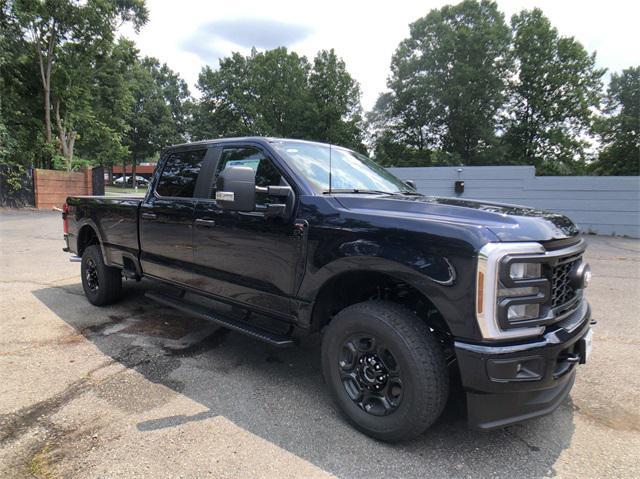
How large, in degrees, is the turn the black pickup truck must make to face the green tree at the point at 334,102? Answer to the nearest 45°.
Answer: approximately 135° to its left

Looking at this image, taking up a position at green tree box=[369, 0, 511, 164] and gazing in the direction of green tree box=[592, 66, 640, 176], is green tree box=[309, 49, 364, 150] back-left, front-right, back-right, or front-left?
back-left

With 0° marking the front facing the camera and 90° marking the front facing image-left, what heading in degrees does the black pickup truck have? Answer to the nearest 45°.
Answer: approximately 315°

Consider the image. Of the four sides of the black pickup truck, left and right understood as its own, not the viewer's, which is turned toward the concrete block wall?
left

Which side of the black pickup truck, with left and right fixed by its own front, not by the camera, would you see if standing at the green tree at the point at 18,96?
back

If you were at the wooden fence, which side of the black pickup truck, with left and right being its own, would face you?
back

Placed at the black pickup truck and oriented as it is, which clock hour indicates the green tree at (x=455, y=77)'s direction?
The green tree is roughly at 8 o'clock from the black pickup truck.

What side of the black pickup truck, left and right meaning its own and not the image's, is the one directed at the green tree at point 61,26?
back

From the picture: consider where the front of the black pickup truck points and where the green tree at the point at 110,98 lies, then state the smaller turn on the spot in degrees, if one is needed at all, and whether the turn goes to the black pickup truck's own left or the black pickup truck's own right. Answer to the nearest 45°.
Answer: approximately 180°

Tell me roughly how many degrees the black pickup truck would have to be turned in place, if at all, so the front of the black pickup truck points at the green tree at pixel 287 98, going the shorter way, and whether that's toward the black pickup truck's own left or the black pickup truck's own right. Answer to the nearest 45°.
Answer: approximately 135° to the black pickup truck's own left

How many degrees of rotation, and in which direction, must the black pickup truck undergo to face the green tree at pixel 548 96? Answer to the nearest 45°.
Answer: approximately 90° to its left
